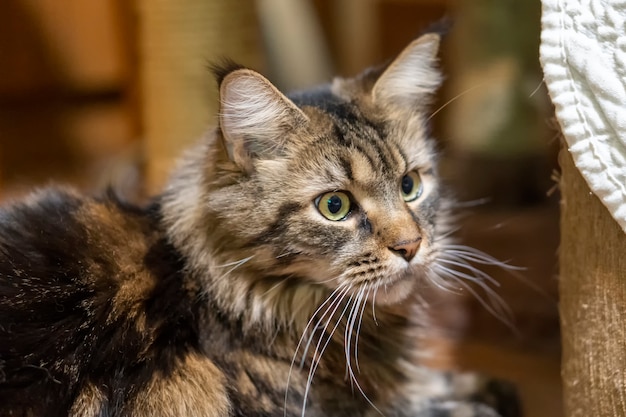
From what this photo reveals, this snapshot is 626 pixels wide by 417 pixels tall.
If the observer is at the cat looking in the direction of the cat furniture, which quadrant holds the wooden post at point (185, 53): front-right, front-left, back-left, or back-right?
back-left

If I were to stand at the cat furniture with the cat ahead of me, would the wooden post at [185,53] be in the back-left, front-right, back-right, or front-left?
front-right

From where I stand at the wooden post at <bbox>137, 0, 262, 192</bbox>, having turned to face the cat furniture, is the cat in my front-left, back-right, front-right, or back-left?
front-right

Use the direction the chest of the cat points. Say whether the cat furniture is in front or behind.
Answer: in front
